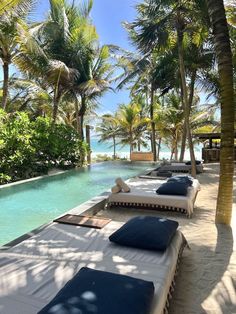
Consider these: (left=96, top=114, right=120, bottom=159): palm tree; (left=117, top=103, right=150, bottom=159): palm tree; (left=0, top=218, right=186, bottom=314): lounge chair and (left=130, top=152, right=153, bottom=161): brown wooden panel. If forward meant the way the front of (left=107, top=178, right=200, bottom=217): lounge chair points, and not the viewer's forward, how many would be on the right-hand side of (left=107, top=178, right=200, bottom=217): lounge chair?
3

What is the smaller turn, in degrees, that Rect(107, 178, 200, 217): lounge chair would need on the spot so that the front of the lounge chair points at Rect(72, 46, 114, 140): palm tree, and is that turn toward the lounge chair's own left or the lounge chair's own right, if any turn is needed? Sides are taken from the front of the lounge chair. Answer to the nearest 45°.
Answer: approximately 90° to the lounge chair's own right
